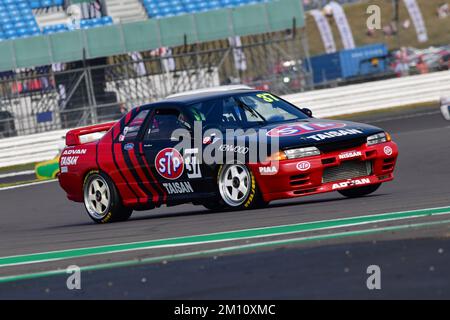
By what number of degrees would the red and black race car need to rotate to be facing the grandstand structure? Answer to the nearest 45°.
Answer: approximately 135° to its left

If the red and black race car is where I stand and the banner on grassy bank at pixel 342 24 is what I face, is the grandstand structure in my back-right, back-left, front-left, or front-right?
front-left

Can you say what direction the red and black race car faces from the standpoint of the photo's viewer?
facing the viewer and to the right of the viewer

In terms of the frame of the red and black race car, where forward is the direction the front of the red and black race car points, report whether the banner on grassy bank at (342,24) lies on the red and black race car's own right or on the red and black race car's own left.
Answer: on the red and black race car's own left

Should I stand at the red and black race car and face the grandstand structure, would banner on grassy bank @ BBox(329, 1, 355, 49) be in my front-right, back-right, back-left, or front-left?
front-right

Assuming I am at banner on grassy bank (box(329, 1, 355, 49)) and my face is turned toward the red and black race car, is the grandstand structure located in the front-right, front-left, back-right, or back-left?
front-right
